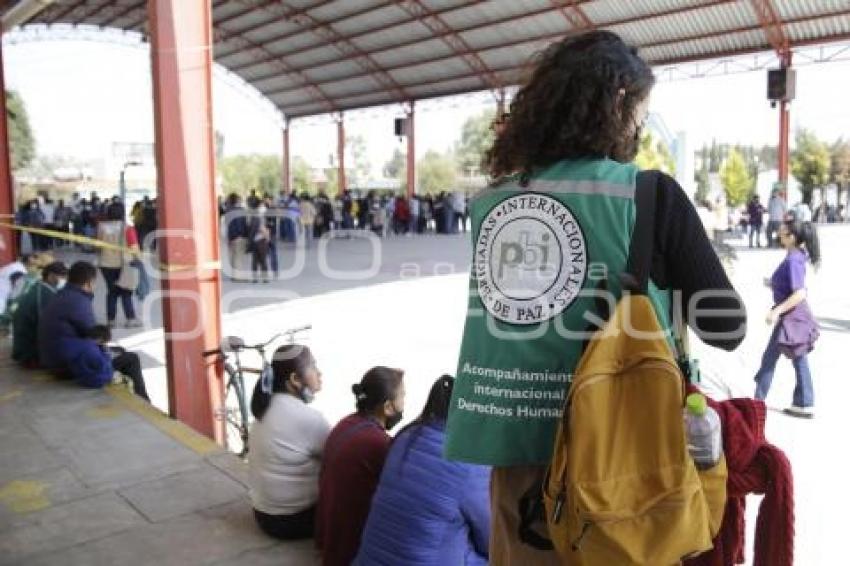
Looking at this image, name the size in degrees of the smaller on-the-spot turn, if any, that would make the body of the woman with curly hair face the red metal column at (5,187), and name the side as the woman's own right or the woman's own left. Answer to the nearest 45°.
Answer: approximately 90° to the woman's own left

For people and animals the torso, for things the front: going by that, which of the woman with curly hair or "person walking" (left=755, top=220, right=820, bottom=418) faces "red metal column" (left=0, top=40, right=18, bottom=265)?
the person walking

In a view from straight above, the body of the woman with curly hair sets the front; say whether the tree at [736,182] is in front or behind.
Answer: in front

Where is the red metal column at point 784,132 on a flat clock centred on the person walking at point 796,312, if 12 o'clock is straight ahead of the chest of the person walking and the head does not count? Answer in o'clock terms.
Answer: The red metal column is roughly at 3 o'clock from the person walking.

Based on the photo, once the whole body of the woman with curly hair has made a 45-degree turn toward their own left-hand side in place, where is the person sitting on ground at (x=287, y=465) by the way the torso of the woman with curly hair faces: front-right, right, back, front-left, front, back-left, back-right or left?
front-left

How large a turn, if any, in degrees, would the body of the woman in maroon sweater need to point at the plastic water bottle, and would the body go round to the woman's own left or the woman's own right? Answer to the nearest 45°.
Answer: approximately 135° to the woman's own right

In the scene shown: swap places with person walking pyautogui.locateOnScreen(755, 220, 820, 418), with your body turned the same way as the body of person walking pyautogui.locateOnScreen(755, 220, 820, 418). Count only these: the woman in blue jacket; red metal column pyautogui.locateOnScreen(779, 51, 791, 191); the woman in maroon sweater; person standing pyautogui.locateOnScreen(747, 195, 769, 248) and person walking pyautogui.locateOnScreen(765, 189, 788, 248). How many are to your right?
3

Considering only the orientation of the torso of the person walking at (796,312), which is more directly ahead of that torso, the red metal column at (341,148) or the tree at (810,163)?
the red metal column

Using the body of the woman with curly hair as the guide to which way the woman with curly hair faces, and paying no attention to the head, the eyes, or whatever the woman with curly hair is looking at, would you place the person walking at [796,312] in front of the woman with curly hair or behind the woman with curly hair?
in front

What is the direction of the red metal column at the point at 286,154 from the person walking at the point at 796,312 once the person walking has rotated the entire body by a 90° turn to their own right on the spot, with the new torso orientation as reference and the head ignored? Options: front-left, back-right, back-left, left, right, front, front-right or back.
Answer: front-left

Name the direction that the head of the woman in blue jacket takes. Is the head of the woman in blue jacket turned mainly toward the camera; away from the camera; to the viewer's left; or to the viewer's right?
away from the camera

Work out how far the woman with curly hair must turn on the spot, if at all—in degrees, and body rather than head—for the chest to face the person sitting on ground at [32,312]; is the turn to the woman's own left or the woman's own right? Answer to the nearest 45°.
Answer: approximately 90° to the woman's own left

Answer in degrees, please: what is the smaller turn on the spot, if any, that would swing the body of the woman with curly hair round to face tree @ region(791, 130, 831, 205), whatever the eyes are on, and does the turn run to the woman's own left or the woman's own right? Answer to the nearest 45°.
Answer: approximately 45° to the woman's own left

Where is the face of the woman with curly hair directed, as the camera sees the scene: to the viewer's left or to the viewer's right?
to the viewer's right

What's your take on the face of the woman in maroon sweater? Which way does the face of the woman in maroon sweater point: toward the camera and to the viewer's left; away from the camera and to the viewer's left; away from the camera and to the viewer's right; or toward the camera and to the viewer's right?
away from the camera and to the viewer's right
